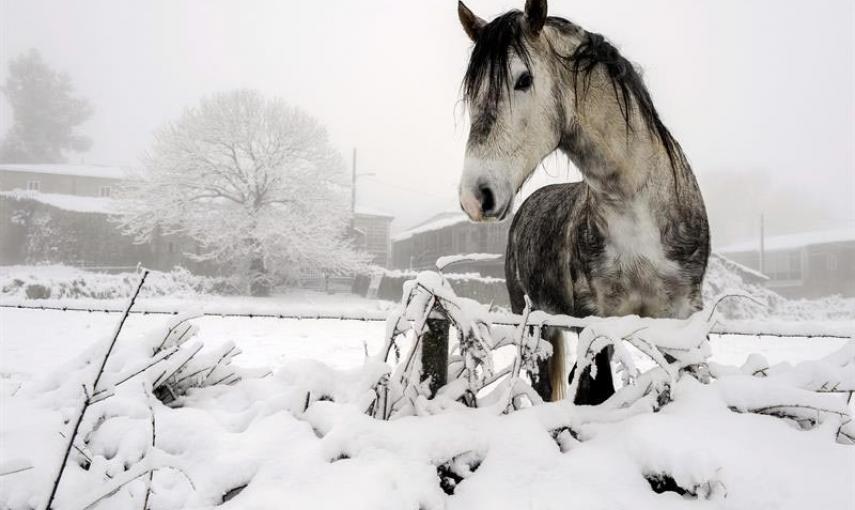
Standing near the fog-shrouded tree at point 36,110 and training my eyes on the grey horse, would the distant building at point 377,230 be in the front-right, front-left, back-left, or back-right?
front-left

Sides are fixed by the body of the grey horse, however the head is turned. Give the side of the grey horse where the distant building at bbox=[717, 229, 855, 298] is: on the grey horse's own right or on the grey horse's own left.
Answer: on the grey horse's own left

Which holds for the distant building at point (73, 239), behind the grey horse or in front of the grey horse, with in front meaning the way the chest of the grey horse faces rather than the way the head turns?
behind

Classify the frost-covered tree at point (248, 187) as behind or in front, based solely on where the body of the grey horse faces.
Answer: behind

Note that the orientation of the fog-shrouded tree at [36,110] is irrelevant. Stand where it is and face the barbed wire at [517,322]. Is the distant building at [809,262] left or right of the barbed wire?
left

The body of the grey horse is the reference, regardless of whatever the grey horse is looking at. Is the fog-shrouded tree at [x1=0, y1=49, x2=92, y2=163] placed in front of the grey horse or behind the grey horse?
behind

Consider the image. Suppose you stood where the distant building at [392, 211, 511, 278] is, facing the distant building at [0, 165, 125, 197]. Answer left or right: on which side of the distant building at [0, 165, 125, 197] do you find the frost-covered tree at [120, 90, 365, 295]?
left
